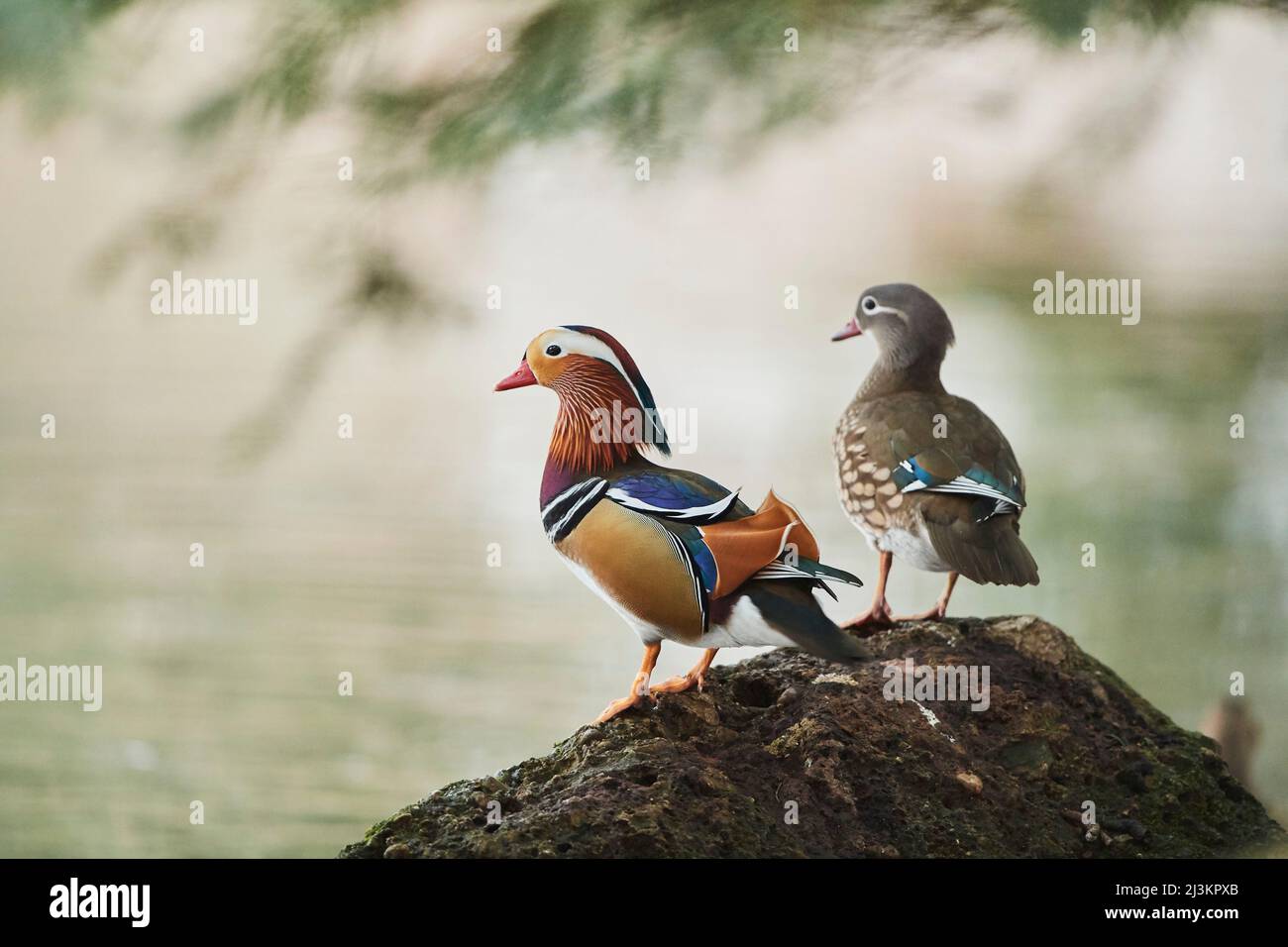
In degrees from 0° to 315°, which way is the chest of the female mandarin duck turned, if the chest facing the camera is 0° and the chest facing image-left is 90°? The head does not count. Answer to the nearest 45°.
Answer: approximately 135°

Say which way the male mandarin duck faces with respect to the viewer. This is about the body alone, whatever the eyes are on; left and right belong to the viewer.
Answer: facing to the left of the viewer
